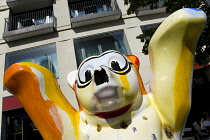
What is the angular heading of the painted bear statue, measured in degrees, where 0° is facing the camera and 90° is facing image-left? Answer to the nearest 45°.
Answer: approximately 0°
